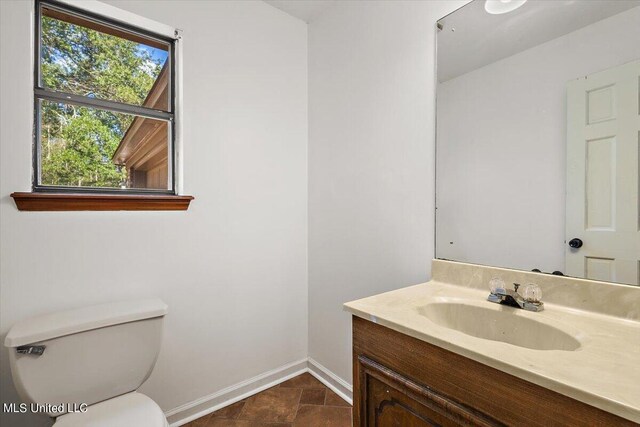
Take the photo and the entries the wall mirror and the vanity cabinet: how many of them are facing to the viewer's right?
0

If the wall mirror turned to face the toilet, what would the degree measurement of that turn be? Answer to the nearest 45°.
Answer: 0° — it already faces it

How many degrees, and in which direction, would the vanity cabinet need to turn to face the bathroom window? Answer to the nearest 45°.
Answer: approximately 45° to its right

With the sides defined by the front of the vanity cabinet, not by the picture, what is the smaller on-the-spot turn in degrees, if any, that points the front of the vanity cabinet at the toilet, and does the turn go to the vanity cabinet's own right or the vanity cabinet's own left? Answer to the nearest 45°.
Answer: approximately 45° to the vanity cabinet's own right

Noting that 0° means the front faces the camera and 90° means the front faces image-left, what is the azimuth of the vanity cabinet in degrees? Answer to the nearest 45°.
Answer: approximately 45°

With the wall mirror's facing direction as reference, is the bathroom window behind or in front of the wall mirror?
in front
